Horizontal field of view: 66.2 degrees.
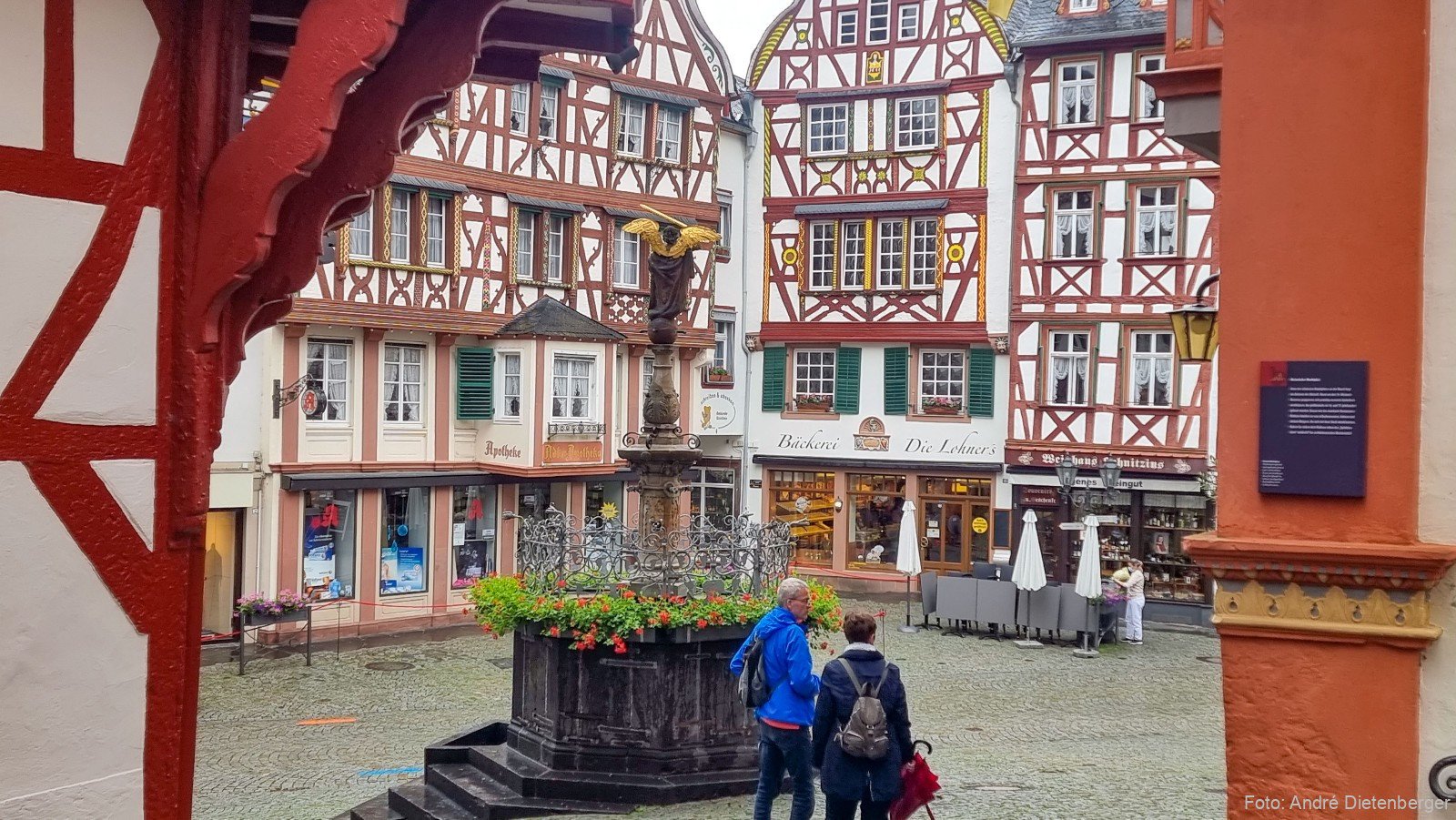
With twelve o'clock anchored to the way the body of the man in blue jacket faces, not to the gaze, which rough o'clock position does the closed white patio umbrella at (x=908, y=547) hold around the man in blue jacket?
The closed white patio umbrella is roughly at 11 o'clock from the man in blue jacket.

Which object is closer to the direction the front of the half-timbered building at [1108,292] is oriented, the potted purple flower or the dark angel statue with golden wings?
the dark angel statue with golden wings

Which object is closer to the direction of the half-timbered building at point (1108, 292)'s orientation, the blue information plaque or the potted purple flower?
the blue information plaque

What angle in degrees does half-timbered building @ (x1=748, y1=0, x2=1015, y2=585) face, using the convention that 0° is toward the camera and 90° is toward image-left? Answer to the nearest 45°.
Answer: approximately 0°

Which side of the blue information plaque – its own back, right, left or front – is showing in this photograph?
front

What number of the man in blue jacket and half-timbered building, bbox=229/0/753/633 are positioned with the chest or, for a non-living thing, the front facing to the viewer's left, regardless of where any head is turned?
0

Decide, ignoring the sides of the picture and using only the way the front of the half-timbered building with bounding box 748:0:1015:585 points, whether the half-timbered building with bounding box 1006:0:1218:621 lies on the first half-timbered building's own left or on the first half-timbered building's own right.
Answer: on the first half-timbered building's own left

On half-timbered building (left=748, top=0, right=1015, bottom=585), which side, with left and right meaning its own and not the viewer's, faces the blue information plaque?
front

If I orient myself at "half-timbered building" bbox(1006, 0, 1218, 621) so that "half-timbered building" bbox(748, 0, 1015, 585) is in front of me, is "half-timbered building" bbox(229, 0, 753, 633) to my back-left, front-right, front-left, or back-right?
front-left

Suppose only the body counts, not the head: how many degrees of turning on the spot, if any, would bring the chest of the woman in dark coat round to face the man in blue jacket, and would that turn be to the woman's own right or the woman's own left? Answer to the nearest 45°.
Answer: approximately 45° to the woman's own left

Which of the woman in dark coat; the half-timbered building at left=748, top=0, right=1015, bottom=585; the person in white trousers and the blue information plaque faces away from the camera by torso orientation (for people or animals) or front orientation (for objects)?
the woman in dark coat

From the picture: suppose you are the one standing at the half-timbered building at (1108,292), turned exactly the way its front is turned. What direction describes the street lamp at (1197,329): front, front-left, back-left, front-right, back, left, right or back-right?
front

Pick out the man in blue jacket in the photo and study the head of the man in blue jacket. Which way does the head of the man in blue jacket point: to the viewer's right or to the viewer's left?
to the viewer's right

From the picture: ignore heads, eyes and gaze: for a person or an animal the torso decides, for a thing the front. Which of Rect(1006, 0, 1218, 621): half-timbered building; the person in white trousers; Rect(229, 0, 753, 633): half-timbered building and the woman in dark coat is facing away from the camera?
the woman in dark coat

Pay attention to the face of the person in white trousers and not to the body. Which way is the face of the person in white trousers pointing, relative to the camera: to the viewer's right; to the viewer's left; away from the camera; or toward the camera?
to the viewer's left

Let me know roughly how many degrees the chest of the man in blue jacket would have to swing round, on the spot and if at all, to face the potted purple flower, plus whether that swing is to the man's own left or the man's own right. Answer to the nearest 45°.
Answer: approximately 90° to the man's own left

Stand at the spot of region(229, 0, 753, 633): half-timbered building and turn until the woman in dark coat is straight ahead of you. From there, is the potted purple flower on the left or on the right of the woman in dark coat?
right

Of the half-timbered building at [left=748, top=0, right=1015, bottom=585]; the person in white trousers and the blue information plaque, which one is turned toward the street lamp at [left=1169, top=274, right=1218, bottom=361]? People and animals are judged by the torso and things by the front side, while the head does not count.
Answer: the half-timbered building

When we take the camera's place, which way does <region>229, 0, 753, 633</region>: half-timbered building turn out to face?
facing the viewer and to the right of the viewer
